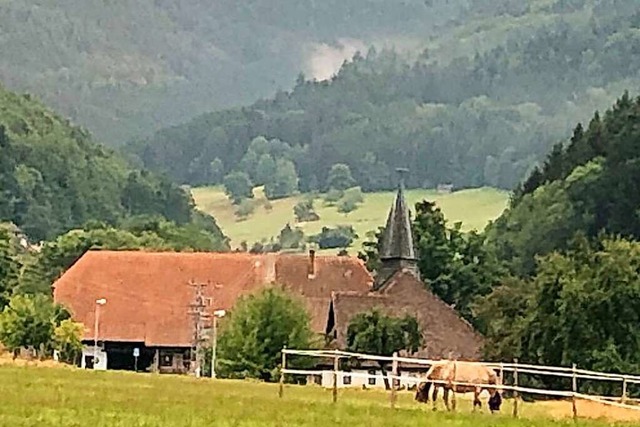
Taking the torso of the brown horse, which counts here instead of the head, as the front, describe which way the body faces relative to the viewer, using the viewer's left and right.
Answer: facing to the left of the viewer
